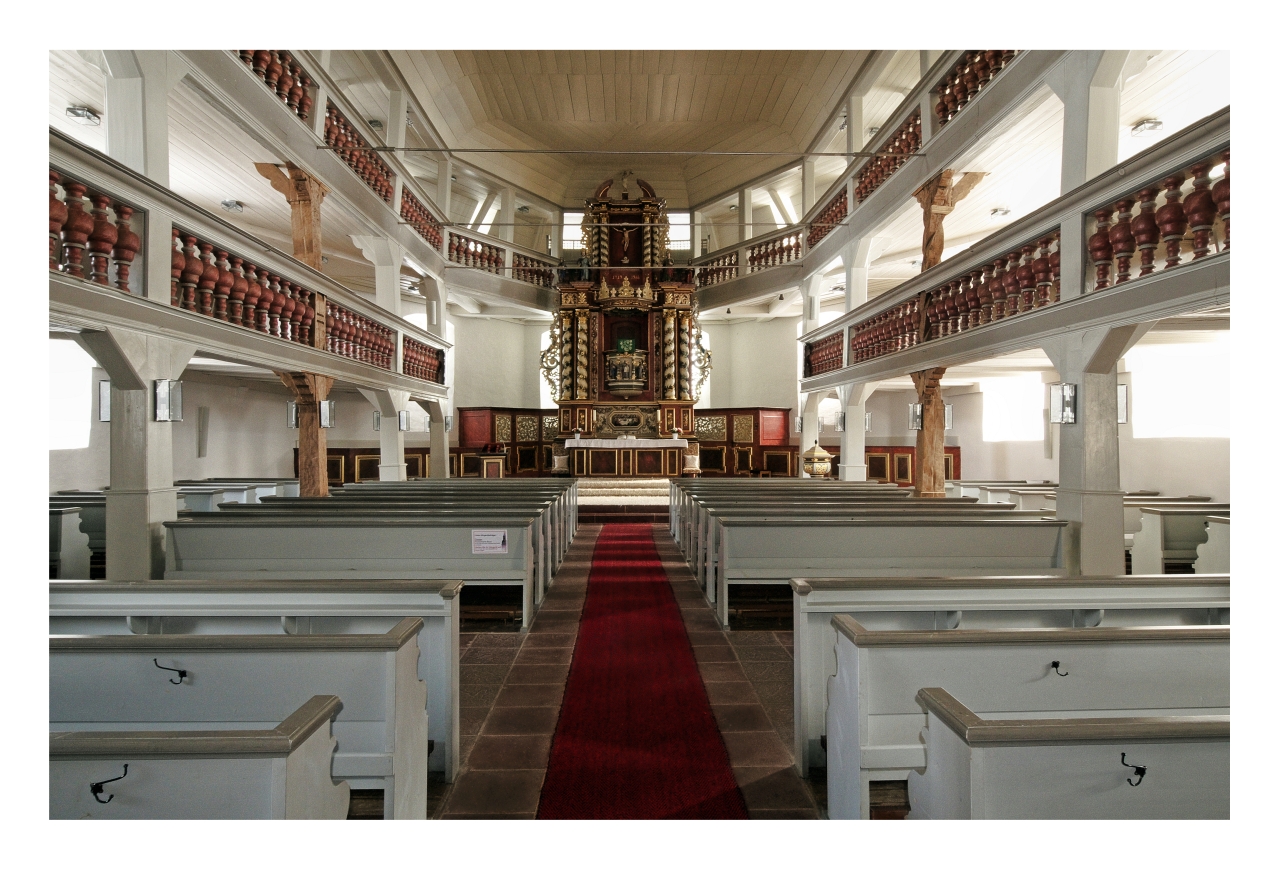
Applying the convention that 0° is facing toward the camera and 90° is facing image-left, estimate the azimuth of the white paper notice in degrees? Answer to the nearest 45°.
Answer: approximately 0°

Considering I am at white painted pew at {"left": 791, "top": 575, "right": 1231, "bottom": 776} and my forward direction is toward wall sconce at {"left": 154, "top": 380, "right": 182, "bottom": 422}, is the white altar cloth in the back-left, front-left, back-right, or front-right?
front-right

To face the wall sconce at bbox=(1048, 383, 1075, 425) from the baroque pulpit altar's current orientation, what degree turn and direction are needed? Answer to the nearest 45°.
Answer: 0° — it already faces it

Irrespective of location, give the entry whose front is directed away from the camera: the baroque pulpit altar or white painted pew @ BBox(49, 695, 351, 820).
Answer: the white painted pew

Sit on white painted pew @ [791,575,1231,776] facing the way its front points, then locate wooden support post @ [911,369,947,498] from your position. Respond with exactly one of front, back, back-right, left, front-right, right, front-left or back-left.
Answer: front

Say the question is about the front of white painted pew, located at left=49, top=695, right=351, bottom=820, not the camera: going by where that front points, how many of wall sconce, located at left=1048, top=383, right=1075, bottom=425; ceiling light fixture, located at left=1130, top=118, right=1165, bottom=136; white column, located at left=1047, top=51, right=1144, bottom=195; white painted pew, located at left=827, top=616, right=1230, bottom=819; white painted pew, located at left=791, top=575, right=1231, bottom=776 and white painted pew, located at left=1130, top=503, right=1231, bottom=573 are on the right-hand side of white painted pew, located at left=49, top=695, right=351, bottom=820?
6

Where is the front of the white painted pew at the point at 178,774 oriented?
away from the camera

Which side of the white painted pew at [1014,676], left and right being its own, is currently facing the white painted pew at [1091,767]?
back

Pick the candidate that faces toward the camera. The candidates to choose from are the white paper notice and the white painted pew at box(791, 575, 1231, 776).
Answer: the white paper notice

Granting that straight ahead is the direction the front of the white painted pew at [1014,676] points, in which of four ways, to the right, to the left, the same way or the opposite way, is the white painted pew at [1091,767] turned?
the same way

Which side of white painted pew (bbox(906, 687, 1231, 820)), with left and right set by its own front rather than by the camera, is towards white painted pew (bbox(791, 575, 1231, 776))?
front

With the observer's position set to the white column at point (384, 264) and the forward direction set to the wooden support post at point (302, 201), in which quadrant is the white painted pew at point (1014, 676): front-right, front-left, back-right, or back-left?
front-left

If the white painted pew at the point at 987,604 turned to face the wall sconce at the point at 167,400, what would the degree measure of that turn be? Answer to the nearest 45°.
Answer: approximately 90° to its left

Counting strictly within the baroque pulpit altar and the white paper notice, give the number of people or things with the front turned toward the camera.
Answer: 2

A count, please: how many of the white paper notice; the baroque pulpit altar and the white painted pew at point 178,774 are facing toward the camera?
2

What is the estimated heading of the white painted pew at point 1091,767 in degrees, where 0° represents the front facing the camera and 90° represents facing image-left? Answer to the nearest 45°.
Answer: approximately 180°

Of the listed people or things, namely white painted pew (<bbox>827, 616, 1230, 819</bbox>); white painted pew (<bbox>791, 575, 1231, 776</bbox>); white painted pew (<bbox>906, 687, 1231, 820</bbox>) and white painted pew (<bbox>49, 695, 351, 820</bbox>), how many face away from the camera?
4

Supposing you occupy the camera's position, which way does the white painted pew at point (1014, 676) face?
facing away from the viewer

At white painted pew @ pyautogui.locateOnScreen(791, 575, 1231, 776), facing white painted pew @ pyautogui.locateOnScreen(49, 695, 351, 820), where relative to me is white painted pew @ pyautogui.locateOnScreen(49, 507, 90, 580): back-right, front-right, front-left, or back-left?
front-right

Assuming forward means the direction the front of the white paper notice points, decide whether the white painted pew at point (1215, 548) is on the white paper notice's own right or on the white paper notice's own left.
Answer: on the white paper notice's own left

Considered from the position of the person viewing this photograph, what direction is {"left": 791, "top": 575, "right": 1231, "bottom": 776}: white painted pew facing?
facing away from the viewer

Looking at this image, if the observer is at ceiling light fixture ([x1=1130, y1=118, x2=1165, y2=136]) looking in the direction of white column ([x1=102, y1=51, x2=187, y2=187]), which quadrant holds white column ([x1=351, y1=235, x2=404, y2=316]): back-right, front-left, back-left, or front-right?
front-right

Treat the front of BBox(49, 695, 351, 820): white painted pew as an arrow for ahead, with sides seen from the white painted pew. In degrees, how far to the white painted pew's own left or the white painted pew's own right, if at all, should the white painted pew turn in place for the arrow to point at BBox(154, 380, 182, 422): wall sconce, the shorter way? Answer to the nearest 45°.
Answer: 0° — it already faces it

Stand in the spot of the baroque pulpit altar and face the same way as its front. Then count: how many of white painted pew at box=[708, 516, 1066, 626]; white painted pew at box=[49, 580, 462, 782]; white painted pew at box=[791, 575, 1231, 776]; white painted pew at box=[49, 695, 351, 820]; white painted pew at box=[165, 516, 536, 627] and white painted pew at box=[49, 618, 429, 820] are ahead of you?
6

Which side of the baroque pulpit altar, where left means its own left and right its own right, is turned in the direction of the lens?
front
